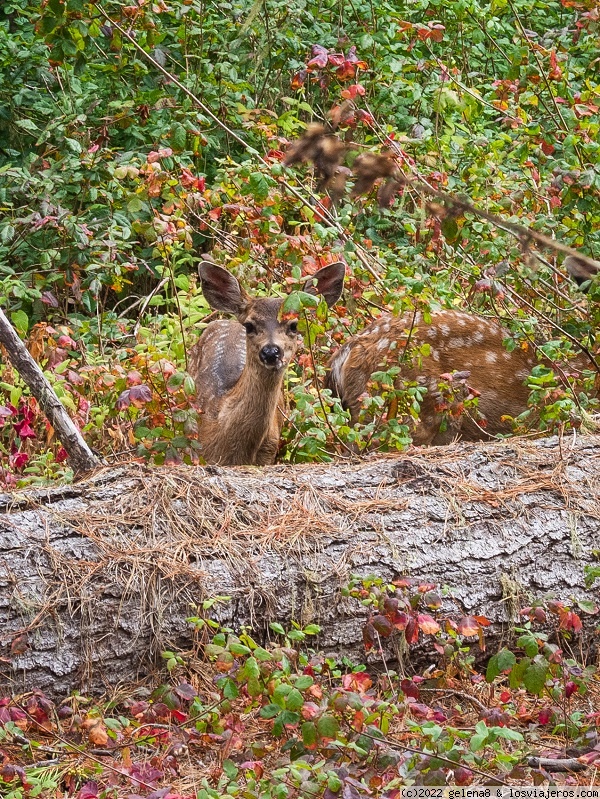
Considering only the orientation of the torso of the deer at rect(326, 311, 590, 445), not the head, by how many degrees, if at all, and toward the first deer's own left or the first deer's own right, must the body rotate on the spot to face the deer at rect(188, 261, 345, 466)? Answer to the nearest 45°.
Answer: approximately 135° to the first deer's own right

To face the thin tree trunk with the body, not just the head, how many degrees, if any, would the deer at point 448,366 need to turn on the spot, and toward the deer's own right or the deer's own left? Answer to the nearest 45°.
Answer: approximately 135° to the deer's own right

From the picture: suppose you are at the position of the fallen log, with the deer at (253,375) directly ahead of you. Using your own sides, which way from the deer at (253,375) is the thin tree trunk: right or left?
left

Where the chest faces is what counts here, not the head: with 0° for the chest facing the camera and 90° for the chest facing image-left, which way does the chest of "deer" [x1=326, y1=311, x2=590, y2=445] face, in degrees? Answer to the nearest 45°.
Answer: approximately 270°

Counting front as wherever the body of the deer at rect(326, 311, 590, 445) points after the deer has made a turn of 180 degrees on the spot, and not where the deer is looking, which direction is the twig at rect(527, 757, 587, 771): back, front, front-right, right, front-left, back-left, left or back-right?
left

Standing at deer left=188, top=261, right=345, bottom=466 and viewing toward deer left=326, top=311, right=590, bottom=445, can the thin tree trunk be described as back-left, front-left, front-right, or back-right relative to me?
back-right
